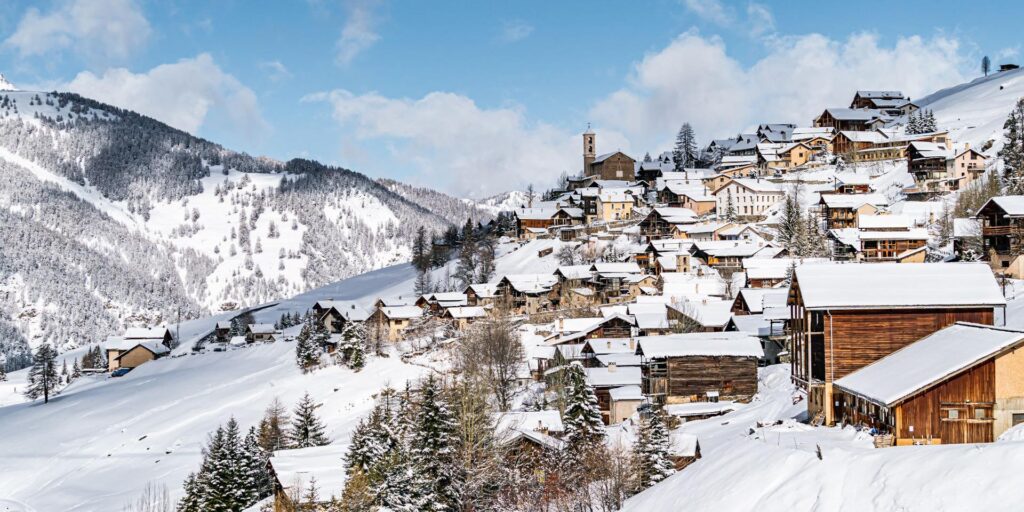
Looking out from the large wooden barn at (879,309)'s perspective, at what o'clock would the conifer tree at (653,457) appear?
The conifer tree is roughly at 11 o'clock from the large wooden barn.

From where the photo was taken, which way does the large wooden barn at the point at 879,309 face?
to the viewer's left

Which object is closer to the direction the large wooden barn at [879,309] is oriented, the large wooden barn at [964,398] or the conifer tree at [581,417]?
the conifer tree

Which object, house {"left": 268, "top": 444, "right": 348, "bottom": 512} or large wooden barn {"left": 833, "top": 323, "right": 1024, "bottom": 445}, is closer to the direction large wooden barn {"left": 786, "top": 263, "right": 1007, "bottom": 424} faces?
the house

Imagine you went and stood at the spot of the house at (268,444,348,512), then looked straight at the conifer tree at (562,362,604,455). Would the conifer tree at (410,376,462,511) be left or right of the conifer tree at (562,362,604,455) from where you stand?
right

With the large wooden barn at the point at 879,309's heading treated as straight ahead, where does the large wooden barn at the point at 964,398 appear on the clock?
the large wooden barn at the point at 964,398 is roughly at 8 o'clock from the large wooden barn at the point at 879,309.

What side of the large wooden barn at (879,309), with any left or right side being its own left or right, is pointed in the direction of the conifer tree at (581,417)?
front

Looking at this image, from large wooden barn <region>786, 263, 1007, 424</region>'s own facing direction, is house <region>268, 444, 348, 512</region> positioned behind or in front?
in front
